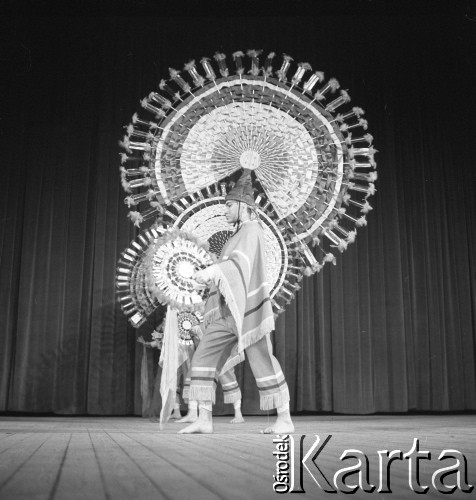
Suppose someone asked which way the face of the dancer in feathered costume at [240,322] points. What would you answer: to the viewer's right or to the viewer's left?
to the viewer's left

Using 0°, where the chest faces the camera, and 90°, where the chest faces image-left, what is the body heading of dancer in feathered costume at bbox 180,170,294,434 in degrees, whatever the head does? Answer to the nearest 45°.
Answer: approximately 90°
